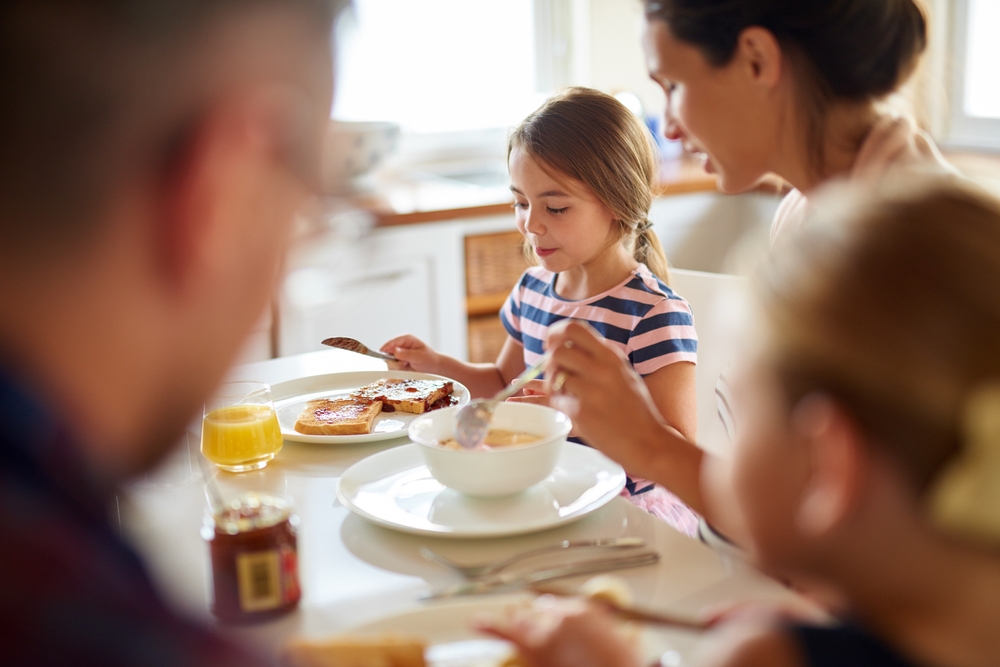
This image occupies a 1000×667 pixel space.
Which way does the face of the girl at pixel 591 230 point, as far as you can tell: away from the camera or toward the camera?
toward the camera

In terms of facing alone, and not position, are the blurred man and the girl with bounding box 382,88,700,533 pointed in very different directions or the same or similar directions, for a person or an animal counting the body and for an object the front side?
very different directions

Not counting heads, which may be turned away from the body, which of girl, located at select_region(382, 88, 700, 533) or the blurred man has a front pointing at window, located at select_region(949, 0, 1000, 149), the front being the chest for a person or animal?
the blurred man

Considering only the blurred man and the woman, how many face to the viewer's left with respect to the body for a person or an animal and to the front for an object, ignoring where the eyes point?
1

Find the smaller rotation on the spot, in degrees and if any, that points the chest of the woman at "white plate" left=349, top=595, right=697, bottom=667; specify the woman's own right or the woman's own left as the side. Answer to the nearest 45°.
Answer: approximately 90° to the woman's own left

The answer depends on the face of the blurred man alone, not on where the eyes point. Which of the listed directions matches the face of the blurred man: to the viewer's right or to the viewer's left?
to the viewer's right

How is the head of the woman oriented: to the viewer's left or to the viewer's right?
to the viewer's left

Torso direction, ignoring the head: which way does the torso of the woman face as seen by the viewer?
to the viewer's left

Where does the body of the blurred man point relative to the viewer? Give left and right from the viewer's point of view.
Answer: facing away from the viewer and to the right of the viewer

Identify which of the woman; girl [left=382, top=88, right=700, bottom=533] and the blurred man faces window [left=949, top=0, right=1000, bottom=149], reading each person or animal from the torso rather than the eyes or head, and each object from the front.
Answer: the blurred man

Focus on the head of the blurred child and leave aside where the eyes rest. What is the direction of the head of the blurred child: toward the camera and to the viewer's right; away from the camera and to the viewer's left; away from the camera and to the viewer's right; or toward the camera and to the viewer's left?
away from the camera and to the viewer's left

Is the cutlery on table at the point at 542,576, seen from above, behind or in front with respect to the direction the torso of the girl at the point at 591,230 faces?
in front

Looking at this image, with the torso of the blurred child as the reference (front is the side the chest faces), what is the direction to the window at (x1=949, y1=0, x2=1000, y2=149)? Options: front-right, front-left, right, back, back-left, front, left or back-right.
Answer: front-right

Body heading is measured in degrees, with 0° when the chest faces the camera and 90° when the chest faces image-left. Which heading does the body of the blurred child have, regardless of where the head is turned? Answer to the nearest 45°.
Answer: approximately 135°

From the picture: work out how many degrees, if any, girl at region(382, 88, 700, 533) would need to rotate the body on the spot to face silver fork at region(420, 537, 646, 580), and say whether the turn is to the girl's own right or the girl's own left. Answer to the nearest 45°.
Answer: approximately 45° to the girl's own left
